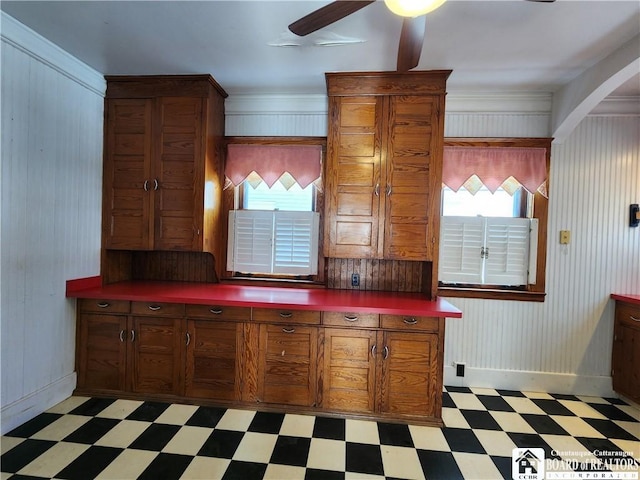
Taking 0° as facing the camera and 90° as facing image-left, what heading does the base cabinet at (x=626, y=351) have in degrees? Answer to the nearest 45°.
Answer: approximately 45°

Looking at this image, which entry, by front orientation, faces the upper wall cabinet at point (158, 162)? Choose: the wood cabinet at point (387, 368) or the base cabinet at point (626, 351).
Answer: the base cabinet

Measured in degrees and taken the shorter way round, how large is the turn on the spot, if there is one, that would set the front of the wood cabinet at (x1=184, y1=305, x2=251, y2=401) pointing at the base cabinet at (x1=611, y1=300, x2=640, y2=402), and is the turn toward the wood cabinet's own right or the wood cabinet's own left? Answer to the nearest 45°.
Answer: approximately 90° to the wood cabinet's own left

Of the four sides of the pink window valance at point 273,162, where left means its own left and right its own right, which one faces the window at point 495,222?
left

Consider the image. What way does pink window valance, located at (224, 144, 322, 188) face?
toward the camera

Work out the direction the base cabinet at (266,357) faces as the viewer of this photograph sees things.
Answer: facing the viewer

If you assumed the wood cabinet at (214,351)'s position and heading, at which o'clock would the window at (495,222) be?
The window is roughly at 9 o'clock from the wood cabinet.

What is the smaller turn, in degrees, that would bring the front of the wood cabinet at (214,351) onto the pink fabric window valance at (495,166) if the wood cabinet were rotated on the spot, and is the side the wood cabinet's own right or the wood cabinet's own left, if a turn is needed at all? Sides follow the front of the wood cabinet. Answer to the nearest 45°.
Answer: approximately 90° to the wood cabinet's own left

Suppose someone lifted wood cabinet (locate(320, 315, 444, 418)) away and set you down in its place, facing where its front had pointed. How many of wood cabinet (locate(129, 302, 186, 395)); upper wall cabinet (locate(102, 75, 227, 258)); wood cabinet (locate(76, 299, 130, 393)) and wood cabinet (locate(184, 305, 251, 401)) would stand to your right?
4

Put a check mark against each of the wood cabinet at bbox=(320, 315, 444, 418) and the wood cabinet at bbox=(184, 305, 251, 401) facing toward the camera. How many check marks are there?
2

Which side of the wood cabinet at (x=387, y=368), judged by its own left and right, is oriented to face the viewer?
front
